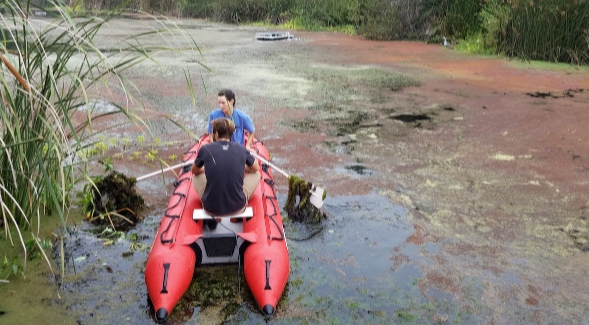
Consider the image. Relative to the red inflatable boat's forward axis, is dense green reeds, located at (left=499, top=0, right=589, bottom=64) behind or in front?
in front

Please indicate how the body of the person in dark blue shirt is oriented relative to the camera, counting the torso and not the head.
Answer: away from the camera

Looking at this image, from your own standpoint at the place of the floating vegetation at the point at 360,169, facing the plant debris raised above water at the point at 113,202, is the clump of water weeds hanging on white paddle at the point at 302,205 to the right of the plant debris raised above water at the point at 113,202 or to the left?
left

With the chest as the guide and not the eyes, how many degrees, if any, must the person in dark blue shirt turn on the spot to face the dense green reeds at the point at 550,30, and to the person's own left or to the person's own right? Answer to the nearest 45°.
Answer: approximately 45° to the person's own right

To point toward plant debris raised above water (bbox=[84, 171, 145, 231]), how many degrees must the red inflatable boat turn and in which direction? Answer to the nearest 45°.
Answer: approximately 45° to its left

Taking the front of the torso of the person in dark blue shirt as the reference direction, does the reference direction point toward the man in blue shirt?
yes

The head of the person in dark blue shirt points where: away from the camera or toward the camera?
away from the camera

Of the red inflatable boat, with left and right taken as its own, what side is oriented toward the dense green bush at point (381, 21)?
front

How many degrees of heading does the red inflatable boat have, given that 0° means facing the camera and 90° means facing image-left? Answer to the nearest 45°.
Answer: approximately 180°

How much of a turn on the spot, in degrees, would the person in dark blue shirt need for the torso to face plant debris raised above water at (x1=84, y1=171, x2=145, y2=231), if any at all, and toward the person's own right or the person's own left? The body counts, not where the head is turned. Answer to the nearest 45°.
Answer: approximately 45° to the person's own left

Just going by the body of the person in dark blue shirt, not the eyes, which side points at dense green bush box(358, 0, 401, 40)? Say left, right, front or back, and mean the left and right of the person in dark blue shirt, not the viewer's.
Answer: front

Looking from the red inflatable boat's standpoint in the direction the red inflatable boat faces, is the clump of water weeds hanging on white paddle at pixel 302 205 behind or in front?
in front
